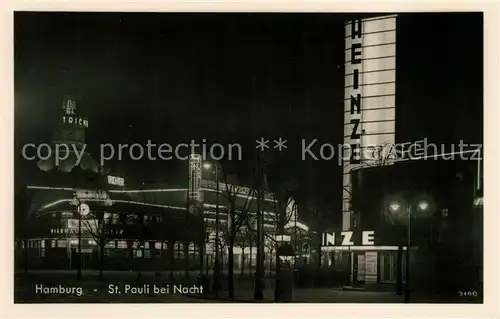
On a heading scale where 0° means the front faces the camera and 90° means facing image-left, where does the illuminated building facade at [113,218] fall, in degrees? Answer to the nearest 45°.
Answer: approximately 0°
